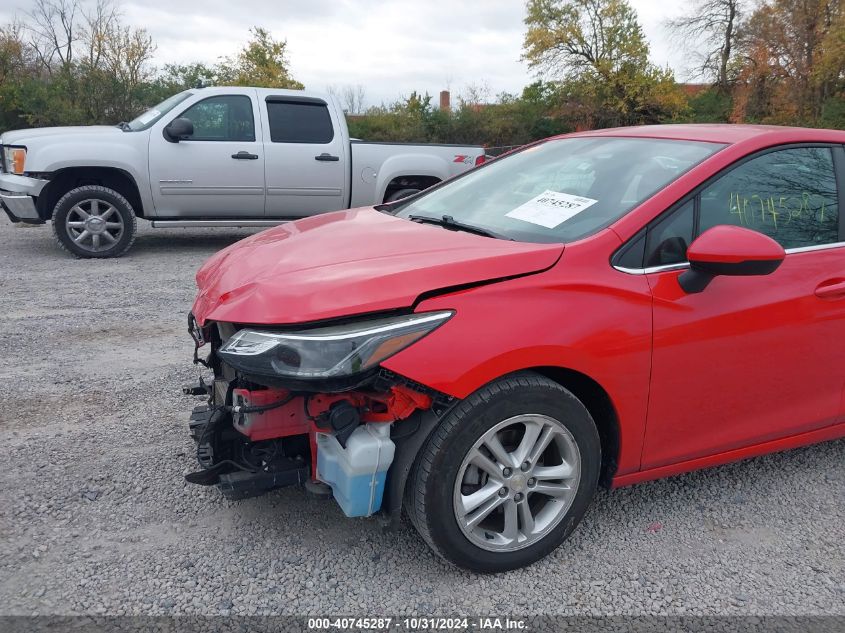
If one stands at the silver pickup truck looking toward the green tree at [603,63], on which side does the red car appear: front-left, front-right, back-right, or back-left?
back-right

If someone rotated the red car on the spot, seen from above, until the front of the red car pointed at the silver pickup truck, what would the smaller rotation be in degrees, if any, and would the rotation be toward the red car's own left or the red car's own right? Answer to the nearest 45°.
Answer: approximately 90° to the red car's own right

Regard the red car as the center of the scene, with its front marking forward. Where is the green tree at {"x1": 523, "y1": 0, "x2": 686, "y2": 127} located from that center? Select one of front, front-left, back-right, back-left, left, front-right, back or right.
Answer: back-right

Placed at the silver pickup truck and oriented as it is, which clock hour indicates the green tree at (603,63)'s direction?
The green tree is roughly at 4 o'clock from the silver pickup truck.

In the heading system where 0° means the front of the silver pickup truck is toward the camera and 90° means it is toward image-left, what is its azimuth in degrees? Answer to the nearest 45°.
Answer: approximately 90°

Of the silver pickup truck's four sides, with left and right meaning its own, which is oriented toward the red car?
left

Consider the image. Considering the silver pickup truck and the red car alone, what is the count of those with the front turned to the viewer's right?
0

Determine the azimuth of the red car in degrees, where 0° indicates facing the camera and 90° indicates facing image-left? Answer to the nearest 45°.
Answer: approximately 45°
